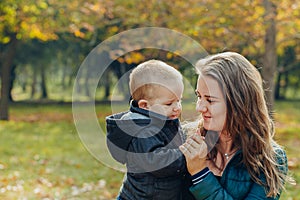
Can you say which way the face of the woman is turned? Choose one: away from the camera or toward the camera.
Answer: toward the camera

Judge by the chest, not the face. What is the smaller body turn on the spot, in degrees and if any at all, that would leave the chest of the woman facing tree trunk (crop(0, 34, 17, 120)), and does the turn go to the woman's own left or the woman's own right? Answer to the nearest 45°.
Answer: approximately 90° to the woman's own right

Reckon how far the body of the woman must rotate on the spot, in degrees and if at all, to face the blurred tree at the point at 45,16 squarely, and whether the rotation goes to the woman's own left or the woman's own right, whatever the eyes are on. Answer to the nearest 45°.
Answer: approximately 90° to the woman's own right

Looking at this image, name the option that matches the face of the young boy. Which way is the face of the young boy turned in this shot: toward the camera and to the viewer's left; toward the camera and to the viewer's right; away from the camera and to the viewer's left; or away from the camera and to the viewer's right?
toward the camera and to the viewer's right

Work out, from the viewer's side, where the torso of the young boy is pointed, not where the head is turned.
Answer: to the viewer's right

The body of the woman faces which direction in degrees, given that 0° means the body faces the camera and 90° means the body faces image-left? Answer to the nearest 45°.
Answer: approximately 45°
